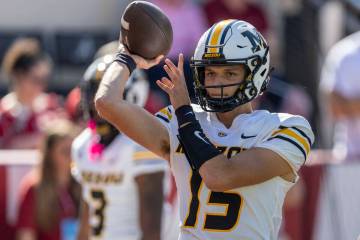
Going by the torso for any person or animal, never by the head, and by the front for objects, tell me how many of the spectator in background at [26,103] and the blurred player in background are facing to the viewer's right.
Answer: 0

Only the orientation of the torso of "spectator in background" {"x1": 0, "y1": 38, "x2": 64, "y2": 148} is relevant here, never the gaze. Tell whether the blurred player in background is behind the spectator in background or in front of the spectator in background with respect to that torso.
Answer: in front

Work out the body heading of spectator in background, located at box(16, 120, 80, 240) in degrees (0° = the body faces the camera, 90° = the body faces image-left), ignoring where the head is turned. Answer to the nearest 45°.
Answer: approximately 315°

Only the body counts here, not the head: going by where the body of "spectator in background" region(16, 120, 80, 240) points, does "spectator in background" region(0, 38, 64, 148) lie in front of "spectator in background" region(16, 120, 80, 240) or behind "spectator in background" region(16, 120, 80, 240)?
behind

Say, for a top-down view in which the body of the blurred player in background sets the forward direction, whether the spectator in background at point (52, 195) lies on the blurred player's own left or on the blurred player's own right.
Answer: on the blurred player's own right

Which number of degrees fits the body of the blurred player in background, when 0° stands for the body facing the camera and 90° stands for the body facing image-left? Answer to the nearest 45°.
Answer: approximately 45°

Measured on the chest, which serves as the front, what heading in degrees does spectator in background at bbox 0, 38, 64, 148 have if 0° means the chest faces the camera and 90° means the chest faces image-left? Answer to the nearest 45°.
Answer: approximately 0°

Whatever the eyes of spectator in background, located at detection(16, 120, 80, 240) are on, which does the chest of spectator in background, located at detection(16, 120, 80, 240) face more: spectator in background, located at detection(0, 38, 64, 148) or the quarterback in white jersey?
the quarterback in white jersey

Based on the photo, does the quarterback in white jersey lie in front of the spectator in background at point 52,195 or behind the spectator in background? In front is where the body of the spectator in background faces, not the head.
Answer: in front
